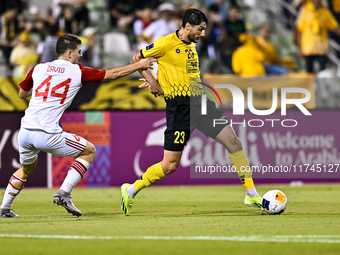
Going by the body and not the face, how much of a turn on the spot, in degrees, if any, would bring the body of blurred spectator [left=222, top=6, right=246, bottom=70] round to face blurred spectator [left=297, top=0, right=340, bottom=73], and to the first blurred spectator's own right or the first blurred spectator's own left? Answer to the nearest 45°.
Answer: approximately 90° to the first blurred spectator's own left

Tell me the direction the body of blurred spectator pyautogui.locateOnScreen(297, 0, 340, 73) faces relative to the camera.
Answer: toward the camera

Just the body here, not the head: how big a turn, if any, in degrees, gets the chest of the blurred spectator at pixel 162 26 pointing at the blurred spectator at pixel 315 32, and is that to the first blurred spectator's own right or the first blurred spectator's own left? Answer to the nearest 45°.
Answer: approximately 90° to the first blurred spectator's own left

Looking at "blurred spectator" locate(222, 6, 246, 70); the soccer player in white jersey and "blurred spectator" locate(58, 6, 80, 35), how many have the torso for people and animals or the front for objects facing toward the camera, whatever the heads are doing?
2

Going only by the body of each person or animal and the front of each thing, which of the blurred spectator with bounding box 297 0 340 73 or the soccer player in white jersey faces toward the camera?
the blurred spectator

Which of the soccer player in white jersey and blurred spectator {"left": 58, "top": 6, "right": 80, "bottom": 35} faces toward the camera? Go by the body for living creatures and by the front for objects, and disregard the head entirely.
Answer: the blurred spectator

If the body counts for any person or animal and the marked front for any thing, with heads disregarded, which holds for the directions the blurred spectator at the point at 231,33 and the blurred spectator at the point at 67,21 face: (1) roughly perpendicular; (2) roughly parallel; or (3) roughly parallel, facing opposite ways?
roughly parallel

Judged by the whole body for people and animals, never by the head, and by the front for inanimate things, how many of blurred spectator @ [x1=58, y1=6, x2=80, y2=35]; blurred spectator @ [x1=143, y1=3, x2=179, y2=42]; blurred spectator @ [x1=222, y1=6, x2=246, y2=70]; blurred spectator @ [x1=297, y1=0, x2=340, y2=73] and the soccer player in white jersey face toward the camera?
4

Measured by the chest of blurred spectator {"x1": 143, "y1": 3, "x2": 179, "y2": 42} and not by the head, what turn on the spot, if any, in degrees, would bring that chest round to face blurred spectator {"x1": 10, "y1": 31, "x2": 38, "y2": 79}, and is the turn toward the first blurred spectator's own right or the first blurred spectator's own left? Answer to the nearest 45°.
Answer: approximately 90° to the first blurred spectator's own right

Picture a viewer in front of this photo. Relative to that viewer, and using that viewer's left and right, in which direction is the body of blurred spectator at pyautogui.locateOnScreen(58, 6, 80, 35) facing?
facing the viewer

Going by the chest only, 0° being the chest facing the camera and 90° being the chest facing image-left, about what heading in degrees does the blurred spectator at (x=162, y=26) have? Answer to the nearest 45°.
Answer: approximately 0°

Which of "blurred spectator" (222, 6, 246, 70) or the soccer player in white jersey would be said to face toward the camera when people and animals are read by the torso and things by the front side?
the blurred spectator

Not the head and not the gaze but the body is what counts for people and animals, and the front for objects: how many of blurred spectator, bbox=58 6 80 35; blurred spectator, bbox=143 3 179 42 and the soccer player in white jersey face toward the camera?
2

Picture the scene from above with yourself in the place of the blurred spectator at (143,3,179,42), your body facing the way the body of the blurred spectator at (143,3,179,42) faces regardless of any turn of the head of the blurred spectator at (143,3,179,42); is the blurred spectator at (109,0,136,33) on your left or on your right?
on your right

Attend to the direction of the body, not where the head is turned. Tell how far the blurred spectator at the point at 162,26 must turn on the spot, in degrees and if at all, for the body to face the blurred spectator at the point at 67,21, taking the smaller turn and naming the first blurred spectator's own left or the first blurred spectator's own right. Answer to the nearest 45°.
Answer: approximately 90° to the first blurred spectator's own right

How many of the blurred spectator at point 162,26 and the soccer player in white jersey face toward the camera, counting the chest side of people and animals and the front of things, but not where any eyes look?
1
